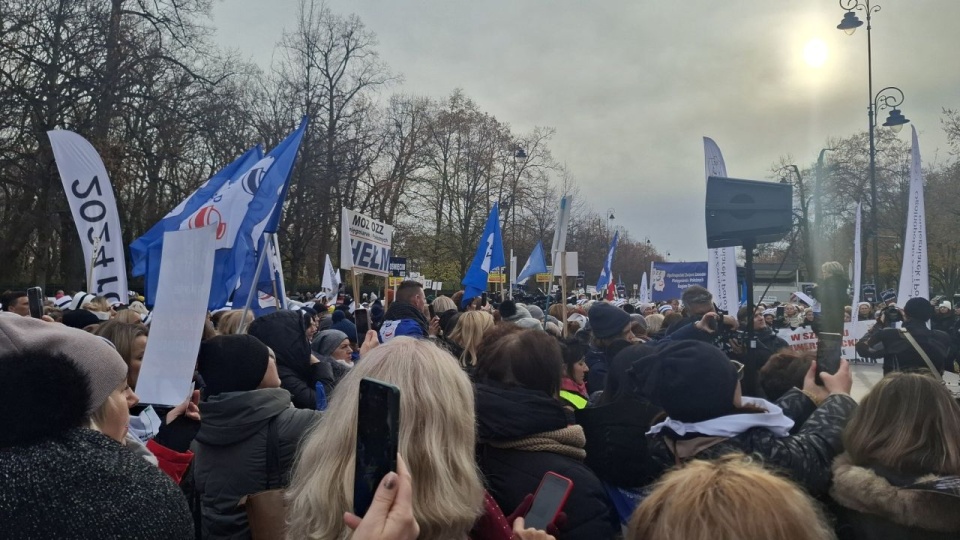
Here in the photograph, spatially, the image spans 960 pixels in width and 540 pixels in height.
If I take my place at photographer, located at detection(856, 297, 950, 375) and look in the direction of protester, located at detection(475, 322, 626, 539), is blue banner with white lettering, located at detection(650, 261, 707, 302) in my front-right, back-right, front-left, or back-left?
back-right

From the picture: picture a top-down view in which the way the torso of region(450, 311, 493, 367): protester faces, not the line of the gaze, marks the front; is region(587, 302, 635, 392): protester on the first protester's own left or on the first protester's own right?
on the first protester's own right

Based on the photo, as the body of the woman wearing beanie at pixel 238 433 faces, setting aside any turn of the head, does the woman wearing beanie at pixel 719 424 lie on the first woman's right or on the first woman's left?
on the first woman's right

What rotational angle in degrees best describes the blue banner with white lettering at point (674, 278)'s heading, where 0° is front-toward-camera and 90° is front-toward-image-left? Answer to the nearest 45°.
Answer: approximately 0°

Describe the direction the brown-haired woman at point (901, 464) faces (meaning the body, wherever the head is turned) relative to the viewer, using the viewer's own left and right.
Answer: facing away from the viewer

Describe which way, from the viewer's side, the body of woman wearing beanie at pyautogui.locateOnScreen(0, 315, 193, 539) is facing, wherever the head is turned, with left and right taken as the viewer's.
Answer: facing away from the viewer and to the right of the viewer

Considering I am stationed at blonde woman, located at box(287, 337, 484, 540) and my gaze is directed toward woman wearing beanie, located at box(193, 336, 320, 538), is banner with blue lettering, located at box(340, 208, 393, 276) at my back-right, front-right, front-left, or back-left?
front-right

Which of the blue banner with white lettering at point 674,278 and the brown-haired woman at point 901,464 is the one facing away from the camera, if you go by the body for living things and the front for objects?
the brown-haired woman
